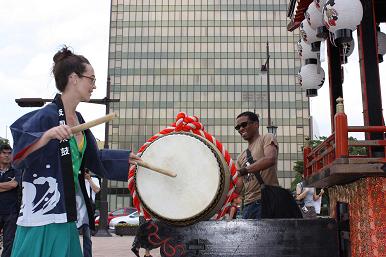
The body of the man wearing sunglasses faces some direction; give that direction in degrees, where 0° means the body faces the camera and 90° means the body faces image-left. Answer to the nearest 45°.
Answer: approximately 45°

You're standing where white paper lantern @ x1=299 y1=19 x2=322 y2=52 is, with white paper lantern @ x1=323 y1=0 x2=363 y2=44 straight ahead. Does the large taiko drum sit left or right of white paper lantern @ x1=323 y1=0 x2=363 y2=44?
right
